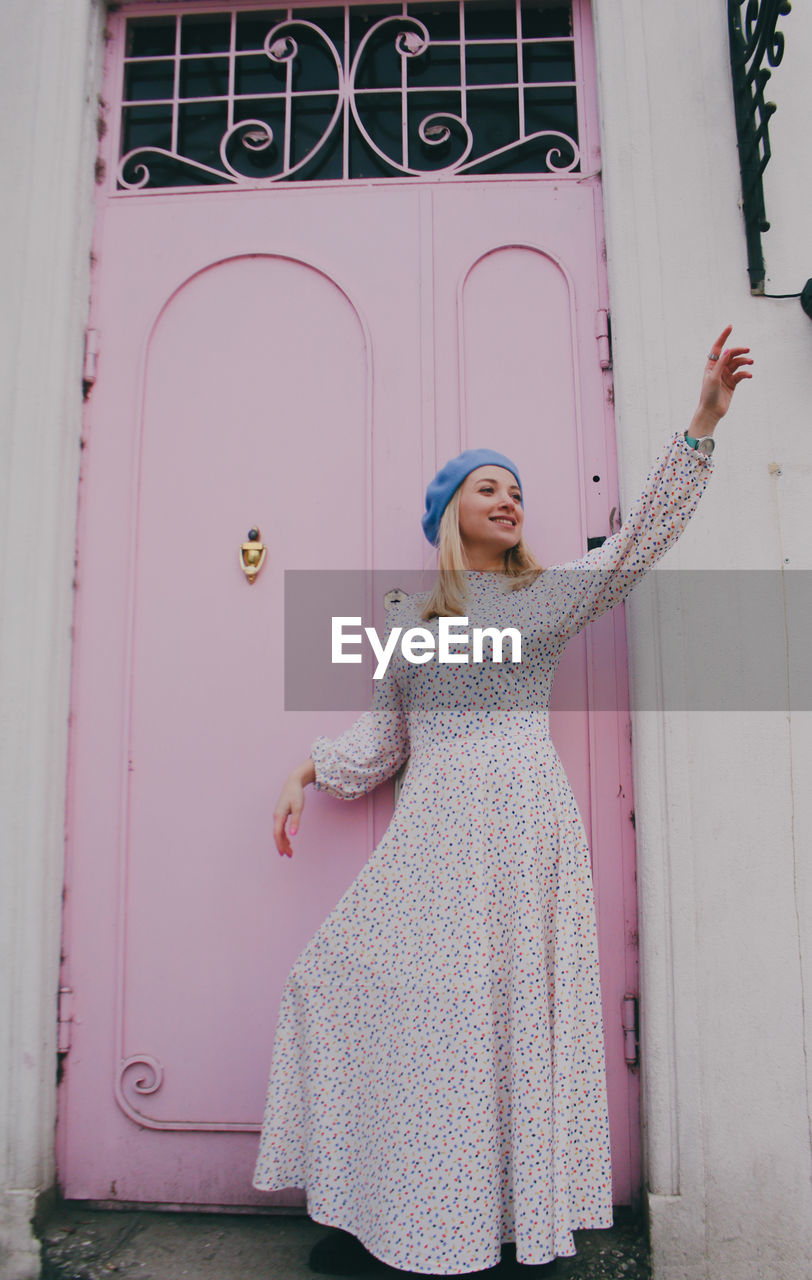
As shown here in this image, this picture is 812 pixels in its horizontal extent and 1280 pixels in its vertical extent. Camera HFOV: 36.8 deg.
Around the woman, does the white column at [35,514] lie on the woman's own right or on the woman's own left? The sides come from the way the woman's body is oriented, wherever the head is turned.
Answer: on the woman's own right

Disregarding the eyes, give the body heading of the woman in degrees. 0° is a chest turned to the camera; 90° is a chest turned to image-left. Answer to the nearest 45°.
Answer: approximately 0°
